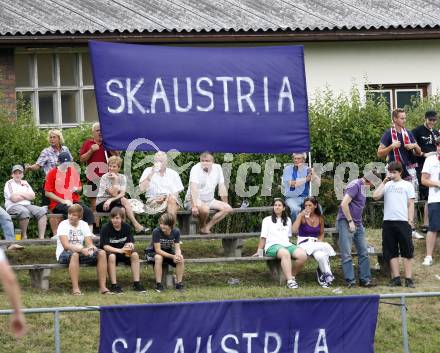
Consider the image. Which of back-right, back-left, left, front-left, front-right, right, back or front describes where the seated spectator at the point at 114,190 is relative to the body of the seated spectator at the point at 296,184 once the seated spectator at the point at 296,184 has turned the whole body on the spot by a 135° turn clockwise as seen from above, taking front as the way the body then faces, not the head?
front-left

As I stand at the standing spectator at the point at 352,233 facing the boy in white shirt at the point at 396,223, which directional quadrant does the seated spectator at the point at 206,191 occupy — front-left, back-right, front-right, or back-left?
back-left

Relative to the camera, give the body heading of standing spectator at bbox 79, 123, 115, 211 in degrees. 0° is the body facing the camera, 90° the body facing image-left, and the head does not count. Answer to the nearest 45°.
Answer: approximately 315°

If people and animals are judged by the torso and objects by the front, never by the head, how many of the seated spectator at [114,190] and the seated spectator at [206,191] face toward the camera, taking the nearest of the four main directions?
2

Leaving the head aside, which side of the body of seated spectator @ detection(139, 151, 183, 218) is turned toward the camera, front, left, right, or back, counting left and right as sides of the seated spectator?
front

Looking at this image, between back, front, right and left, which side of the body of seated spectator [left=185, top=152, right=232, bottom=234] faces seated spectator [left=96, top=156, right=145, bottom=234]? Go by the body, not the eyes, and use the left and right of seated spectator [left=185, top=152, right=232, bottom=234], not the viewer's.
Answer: right

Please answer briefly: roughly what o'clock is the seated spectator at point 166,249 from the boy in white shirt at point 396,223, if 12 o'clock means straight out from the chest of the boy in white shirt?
The seated spectator is roughly at 2 o'clock from the boy in white shirt.

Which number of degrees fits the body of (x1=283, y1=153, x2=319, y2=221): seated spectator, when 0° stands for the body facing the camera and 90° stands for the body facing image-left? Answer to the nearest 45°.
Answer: approximately 0°

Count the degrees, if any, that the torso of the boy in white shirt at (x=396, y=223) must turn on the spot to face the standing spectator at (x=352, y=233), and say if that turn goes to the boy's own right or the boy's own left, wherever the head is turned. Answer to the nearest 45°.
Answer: approximately 90° to the boy's own right

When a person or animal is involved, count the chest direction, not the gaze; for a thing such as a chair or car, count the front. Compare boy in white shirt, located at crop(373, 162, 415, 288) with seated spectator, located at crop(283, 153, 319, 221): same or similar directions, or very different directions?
same or similar directions

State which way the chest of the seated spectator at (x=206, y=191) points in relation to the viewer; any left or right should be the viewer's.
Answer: facing the viewer

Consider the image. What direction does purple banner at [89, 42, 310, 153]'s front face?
toward the camera

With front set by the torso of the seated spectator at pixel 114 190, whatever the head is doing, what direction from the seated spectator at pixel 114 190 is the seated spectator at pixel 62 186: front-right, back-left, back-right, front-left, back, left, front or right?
right
